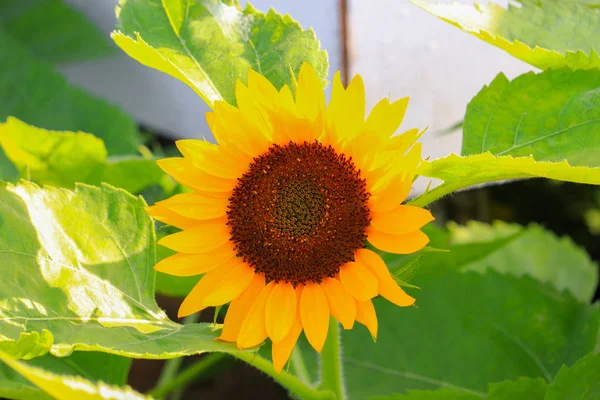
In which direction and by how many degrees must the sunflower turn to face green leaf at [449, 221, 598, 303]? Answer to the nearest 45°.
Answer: approximately 135° to its left

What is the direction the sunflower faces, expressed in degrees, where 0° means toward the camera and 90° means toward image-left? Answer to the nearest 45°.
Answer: approximately 0°

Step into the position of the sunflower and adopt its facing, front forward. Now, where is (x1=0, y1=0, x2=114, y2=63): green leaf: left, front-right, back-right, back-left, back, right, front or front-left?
back-right
